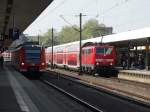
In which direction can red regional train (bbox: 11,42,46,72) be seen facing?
toward the camera
